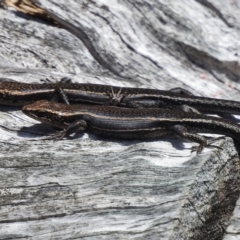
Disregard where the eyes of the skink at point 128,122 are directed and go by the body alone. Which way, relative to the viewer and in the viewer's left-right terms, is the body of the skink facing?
facing to the left of the viewer

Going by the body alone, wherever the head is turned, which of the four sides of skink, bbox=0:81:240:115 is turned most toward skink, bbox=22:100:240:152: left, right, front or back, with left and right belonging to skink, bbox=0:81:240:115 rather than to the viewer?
left

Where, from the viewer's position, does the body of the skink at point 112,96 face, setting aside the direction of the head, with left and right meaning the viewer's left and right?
facing to the left of the viewer

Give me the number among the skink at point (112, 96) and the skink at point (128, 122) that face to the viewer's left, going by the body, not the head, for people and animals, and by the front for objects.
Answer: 2
